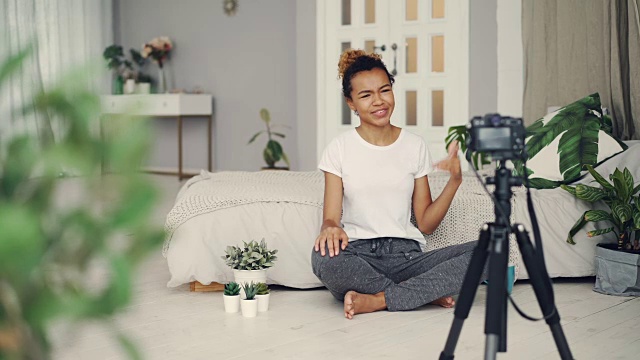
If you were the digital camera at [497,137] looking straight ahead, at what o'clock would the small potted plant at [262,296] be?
The small potted plant is roughly at 11 o'clock from the digital camera.

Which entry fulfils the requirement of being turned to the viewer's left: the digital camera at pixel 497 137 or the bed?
the bed

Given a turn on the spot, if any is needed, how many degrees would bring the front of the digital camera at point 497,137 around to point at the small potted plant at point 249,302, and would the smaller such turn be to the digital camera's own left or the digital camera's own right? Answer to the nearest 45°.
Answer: approximately 45° to the digital camera's own left

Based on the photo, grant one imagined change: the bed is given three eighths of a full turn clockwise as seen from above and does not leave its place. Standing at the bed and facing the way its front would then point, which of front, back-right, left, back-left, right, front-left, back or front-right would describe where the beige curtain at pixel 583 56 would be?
front

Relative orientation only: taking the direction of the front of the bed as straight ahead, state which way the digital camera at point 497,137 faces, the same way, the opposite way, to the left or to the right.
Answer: to the right

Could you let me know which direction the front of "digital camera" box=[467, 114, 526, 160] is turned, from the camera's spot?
facing away from the viewer

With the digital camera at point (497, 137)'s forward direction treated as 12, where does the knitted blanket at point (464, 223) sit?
The knitted blanket is roughly at 12 o'clock from the digital camera.

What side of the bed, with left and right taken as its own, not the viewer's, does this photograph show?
left

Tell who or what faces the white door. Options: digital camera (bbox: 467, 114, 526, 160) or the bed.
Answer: the digital camera

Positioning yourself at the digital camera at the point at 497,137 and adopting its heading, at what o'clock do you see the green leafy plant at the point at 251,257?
The green leafy plant is roughly at 11 o'clock from the digital camera.
